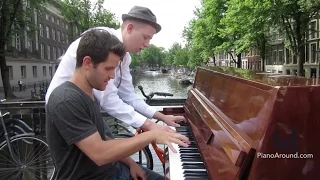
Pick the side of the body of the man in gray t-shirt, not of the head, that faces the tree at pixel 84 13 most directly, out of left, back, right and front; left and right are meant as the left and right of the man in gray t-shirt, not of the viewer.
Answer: left

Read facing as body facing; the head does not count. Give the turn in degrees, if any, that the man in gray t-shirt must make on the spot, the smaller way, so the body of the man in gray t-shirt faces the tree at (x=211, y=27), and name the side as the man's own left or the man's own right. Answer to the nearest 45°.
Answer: approximately 90° to the man's own left

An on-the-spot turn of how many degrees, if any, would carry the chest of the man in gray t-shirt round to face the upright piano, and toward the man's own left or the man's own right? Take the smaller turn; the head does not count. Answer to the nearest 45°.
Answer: approximately 45° to the man's own right

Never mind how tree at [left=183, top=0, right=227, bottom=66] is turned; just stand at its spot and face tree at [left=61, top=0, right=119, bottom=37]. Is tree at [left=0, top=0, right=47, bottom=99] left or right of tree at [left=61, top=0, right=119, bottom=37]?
left

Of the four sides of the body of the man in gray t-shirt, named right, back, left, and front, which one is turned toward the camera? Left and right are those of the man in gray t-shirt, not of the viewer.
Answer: right
